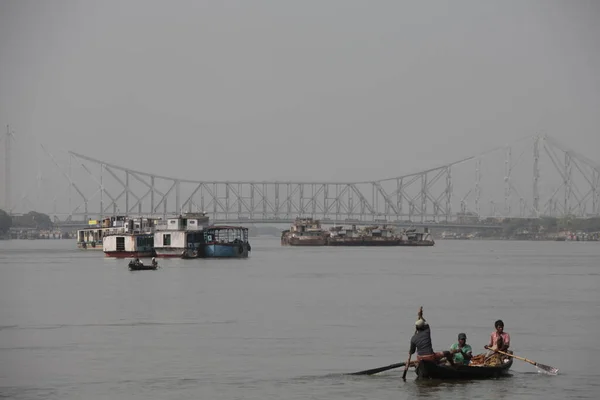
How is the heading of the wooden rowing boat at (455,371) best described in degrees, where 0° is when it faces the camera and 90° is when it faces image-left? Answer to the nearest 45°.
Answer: approximately 270°
